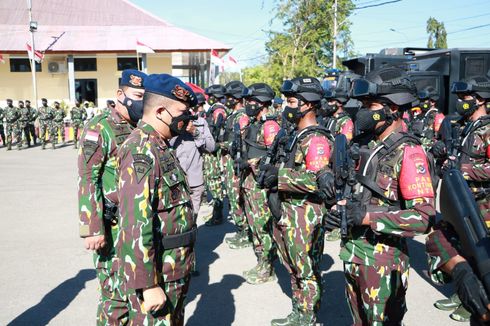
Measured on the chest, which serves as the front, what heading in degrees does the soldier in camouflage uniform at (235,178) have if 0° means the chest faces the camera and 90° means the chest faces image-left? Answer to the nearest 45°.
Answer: approximately 90°

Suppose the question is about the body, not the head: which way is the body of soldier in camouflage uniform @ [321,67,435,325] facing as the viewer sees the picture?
to the viewer's left

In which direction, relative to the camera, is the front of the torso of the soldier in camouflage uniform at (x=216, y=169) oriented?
to the viewer's left

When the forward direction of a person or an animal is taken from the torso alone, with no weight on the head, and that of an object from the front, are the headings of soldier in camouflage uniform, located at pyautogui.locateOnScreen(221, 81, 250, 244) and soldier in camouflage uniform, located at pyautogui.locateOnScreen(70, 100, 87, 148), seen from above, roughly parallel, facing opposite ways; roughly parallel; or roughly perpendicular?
roughly perpendicular

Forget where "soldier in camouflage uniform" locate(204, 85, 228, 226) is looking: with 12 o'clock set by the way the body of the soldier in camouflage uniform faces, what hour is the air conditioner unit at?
The air conditioner unit is roughly at 2 o'clock from the soldier in camouflage uniform.

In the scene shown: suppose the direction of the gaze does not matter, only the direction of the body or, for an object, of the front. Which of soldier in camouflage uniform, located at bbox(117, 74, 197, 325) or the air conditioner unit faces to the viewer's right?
the soldier in camouflage uniform

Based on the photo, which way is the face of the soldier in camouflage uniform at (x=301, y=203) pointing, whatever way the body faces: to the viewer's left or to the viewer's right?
to the viewer's left

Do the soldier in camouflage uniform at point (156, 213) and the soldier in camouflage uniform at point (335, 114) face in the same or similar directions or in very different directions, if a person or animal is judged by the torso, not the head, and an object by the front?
very different directions

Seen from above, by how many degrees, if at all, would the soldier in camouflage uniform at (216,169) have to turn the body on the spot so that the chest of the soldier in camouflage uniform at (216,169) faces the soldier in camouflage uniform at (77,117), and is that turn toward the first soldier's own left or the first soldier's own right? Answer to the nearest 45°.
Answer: approximately 45° to the first soldier's own right

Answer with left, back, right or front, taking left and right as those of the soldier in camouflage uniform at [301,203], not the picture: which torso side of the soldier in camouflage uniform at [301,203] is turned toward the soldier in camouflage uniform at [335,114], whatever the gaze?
right

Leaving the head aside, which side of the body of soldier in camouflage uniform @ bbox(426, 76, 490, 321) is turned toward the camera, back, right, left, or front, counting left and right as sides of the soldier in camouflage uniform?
left

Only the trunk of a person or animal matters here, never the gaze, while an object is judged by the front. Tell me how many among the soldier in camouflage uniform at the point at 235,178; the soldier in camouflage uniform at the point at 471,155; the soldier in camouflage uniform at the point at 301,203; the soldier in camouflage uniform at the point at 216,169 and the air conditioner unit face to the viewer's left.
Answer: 4

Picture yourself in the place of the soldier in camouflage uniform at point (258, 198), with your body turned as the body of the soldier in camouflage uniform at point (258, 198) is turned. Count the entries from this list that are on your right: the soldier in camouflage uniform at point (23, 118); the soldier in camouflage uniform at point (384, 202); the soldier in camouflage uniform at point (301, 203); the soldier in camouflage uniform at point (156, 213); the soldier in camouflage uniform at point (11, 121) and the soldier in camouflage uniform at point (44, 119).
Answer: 3

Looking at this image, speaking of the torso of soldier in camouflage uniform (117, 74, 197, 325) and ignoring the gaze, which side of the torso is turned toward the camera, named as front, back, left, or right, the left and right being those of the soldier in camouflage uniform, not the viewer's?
right

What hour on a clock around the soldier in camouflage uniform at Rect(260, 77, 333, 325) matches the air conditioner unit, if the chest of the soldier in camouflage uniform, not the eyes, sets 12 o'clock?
The air conditioner unit is roughly at 2 o'clock from the soldier in camouflage uniform.
